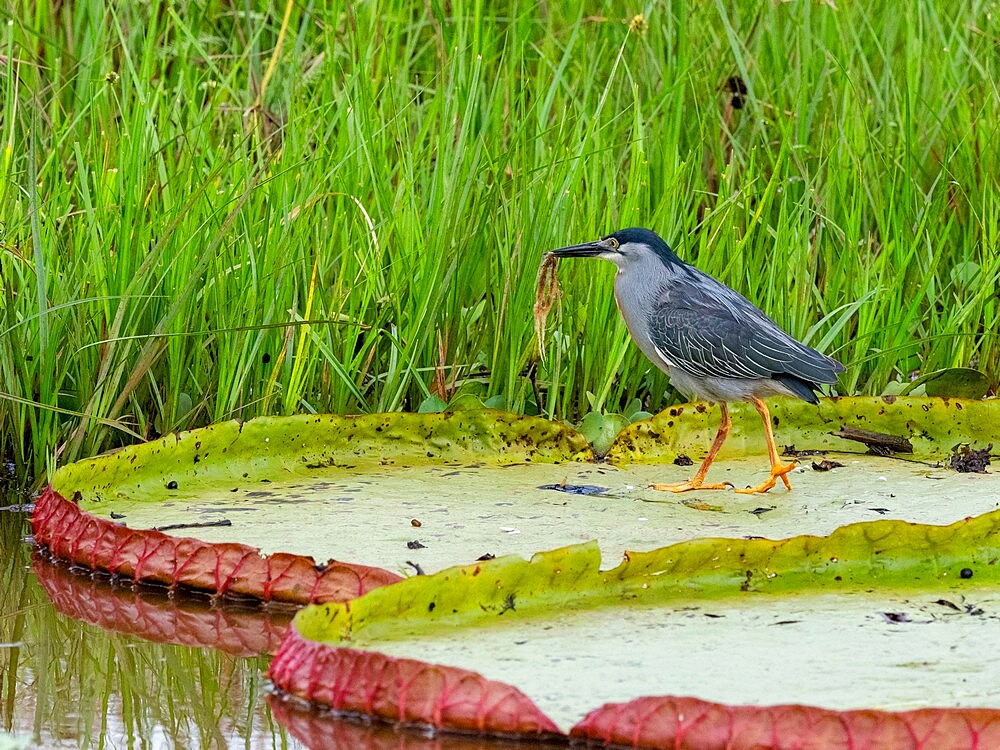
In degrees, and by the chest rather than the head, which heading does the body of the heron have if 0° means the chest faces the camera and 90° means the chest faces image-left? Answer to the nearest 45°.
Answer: approximately 90°

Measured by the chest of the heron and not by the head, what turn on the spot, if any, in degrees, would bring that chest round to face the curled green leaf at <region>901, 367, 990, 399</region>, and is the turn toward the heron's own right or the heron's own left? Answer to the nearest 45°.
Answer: approximately 180°
